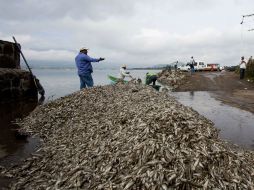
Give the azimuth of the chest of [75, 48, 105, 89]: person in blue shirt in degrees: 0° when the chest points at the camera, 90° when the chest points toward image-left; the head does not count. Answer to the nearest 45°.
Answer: approximately 270°
